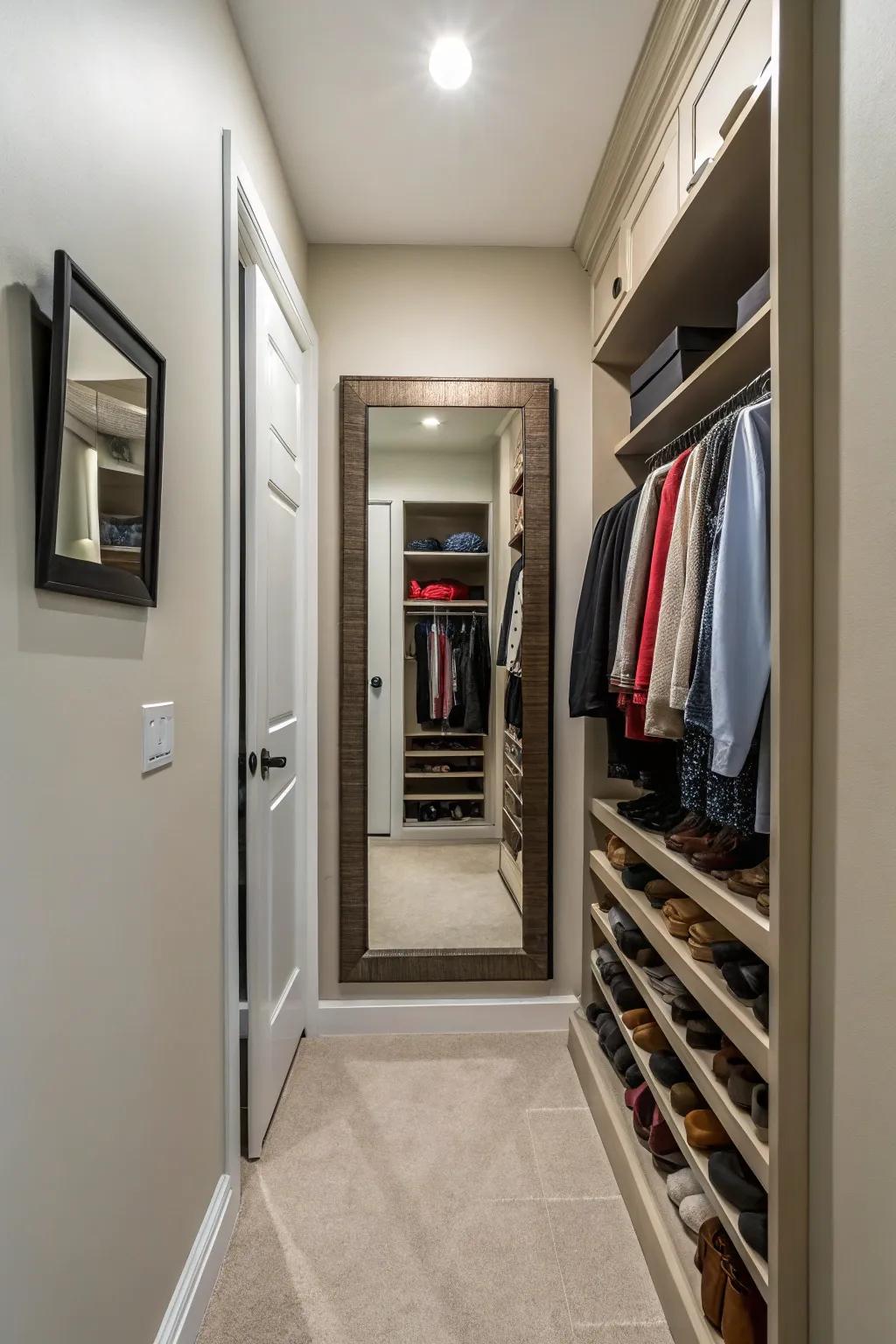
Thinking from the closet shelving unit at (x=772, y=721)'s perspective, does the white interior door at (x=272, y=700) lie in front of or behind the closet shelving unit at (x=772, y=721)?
in front

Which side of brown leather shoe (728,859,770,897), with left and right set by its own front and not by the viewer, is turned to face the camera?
left

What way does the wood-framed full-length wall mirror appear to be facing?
toward the camera

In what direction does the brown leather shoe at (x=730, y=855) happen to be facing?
to the viewer's left

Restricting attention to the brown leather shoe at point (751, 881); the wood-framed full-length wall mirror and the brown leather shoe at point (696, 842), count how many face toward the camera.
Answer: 1

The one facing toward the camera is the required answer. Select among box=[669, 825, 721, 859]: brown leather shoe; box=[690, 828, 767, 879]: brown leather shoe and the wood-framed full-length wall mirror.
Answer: the wood-framed full-length wall mirror

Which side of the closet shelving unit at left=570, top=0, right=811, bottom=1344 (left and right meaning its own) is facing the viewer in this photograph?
left

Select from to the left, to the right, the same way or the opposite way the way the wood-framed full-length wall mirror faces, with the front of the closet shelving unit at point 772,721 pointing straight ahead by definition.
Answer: to the left

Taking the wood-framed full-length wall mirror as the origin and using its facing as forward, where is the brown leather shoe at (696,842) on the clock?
The brown leather shoe is roughly at 11 o'clock from the wood-framed full-length wall mirror.

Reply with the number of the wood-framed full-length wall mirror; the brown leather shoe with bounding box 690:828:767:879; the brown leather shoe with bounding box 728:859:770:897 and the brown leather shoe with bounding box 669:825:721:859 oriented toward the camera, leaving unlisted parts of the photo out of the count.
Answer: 1

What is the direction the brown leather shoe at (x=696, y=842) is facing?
to the viewer's left

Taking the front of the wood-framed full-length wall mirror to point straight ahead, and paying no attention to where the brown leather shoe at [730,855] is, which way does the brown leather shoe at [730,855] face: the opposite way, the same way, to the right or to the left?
to the right

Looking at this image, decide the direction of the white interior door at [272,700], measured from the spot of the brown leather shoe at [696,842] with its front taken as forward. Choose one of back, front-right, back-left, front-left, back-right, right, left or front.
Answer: front
